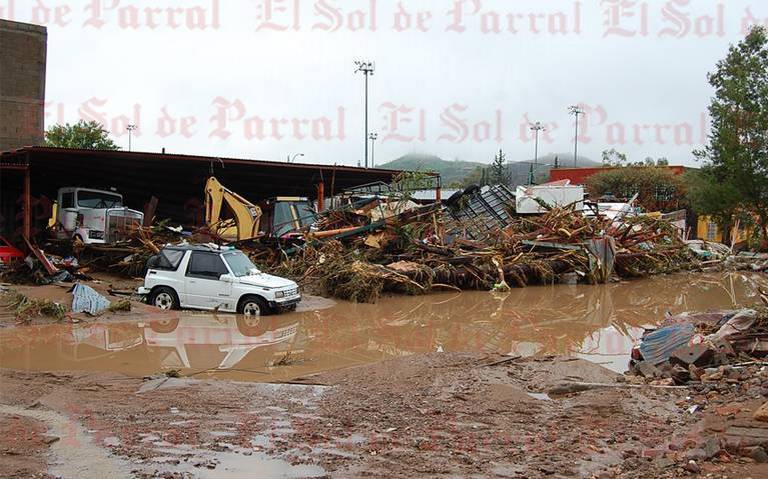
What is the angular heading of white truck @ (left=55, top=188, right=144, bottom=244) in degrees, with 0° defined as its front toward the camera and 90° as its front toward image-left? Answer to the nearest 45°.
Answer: approximately 315°

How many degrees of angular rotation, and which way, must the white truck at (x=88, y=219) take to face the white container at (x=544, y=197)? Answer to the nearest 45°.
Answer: approximately 45° to its left

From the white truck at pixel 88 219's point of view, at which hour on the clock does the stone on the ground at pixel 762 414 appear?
The stone on the ground is roughly at 1 o'clock from the white truck.

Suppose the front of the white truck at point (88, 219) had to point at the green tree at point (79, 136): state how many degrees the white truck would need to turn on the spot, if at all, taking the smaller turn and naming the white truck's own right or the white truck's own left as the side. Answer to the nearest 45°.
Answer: approximately 135° to the white truck's own left
